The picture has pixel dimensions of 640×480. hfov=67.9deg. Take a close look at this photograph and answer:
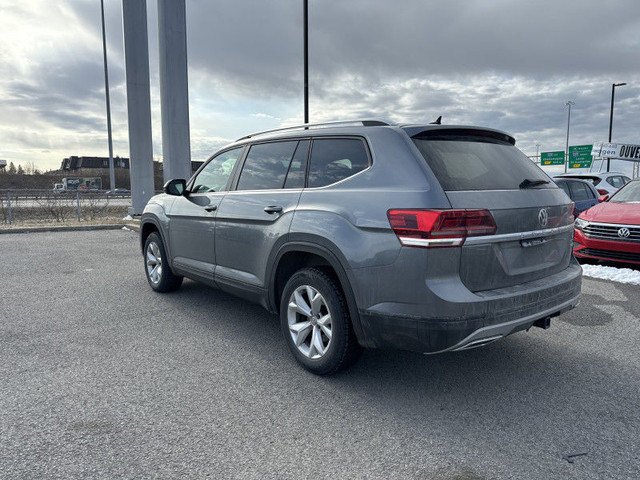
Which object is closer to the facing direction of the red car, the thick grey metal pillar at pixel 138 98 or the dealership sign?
the thick grey metal pillar

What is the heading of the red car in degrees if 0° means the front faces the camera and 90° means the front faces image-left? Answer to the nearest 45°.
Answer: approximately 45°

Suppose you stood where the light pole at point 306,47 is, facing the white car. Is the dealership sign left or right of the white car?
left

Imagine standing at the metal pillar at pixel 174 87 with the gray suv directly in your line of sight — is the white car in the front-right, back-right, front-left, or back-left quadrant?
front-left

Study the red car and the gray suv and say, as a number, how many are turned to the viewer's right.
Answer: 0

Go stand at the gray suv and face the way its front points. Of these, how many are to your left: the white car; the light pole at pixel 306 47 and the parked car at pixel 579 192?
0

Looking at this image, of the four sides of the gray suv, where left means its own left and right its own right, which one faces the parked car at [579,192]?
right

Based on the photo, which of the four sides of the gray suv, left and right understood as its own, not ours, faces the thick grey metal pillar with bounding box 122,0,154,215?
front

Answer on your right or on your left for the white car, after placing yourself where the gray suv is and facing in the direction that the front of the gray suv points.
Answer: on your right

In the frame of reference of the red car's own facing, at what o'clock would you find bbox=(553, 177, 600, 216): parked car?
The parked car is roughly at 4 o'clock from the red car.

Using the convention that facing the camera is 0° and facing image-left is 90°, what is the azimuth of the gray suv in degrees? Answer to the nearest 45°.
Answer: approximately 135°

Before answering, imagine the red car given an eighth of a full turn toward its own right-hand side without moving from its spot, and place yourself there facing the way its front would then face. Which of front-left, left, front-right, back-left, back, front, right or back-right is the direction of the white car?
right

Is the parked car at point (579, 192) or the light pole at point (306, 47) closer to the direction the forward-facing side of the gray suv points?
the light pole

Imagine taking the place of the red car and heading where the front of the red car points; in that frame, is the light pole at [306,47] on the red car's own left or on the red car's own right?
on the red car's own right
